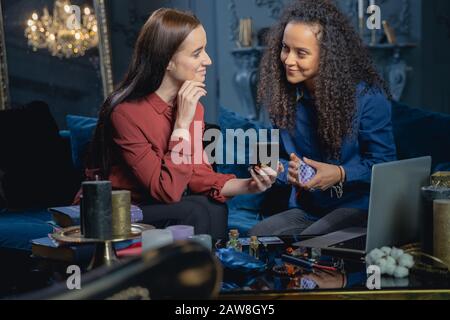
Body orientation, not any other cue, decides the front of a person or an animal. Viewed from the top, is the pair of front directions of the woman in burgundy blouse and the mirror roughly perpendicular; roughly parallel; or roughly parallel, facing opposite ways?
roughly perpendicular

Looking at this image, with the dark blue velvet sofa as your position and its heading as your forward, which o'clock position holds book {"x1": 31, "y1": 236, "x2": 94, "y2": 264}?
The book is roughly at 1 o'clock from the dark blue velvet sofa.

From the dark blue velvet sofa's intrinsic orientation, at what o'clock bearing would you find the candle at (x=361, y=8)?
The candle is roughly at 7 o'clock from the dark blue velvet sofa.

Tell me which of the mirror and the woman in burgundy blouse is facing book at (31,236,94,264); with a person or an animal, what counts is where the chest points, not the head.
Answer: the mirror

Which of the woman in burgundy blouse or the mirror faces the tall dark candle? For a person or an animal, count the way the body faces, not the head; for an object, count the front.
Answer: the mirror

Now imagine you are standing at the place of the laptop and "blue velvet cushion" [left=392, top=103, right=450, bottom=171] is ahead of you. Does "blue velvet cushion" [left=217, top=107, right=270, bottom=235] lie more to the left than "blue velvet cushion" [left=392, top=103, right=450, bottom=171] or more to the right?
left

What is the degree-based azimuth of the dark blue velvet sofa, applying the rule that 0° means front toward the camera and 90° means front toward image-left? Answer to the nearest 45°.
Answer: approximately 0°

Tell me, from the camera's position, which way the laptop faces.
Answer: facing away from the viewer and to the left of the viewer

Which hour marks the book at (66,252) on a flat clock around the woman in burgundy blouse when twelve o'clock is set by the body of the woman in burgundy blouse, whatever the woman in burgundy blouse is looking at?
The book is roughly at 4 o'clock from the woman in burgundy blouse.

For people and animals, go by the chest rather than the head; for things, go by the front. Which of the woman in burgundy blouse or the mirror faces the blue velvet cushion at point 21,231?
the mirror

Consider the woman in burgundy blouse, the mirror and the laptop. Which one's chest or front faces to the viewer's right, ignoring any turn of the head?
the woman in burgundy blouse

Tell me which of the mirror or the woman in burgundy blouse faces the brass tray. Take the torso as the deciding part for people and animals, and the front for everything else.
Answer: the mirror

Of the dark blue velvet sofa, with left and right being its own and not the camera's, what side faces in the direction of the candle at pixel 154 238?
front

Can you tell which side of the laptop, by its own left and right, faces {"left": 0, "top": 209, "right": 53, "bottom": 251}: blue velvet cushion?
front

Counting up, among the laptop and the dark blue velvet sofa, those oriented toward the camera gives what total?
1

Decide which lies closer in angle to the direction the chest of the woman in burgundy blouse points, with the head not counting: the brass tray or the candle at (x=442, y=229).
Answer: the candle

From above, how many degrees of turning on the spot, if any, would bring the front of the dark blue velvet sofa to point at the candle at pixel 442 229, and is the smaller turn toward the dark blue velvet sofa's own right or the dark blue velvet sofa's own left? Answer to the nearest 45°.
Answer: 0° — it already faces it

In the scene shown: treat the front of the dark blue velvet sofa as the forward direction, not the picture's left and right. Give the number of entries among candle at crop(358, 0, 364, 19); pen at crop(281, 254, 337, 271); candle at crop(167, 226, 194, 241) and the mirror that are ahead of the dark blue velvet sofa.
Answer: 2

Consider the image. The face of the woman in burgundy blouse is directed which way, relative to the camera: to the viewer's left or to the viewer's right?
to the viewer's right
